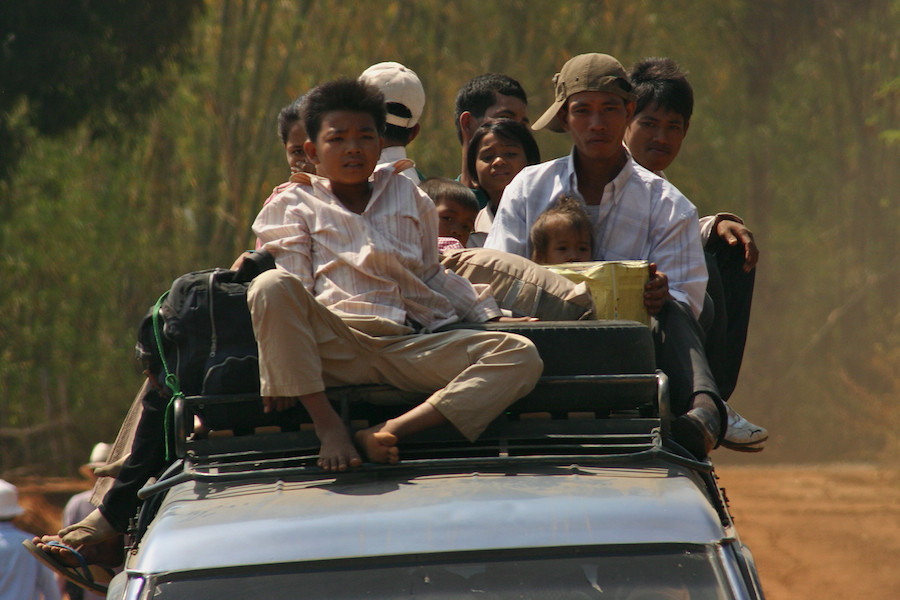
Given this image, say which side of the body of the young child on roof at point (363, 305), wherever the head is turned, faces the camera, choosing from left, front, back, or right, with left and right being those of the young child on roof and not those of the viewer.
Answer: front

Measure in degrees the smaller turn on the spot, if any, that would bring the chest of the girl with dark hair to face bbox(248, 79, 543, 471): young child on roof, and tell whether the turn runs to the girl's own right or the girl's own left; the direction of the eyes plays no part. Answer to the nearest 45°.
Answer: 0° — they already face them

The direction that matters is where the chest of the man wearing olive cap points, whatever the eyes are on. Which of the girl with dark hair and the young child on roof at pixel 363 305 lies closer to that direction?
the young child on roof

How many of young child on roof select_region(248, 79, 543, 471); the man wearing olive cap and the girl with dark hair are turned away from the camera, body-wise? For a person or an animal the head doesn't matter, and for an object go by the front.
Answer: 0

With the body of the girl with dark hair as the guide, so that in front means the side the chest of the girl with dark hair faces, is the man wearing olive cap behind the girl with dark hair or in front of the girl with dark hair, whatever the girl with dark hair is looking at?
in front

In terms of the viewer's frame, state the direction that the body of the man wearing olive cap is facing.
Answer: toward the camera

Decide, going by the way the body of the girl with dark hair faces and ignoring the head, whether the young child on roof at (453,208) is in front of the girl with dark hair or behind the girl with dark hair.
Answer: in front

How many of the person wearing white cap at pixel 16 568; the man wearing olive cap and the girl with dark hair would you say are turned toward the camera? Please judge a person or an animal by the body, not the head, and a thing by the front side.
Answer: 2

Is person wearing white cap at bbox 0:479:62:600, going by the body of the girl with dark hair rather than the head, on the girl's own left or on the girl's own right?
on the girl's own right

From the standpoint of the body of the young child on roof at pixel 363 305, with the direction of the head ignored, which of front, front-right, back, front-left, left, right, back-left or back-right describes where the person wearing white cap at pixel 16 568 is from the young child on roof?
back-right
